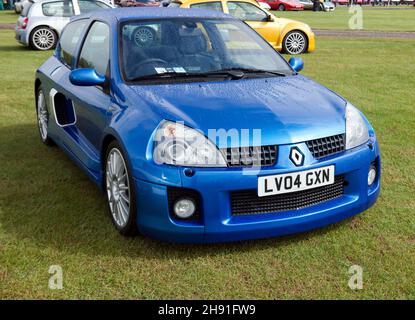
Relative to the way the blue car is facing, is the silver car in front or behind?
behind

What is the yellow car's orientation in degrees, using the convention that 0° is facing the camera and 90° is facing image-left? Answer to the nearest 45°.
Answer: approximately 270°

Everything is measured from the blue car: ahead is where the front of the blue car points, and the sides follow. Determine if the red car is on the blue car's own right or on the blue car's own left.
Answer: on the blue car's own left

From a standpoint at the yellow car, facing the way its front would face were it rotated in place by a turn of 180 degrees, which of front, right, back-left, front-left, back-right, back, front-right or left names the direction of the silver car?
front

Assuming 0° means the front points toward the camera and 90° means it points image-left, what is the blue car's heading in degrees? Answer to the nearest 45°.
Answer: approximately 315°

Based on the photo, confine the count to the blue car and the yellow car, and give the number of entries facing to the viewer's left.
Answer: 0

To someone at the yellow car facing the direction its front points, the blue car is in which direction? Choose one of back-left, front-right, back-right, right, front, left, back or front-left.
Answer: right

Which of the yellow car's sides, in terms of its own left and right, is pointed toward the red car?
left
